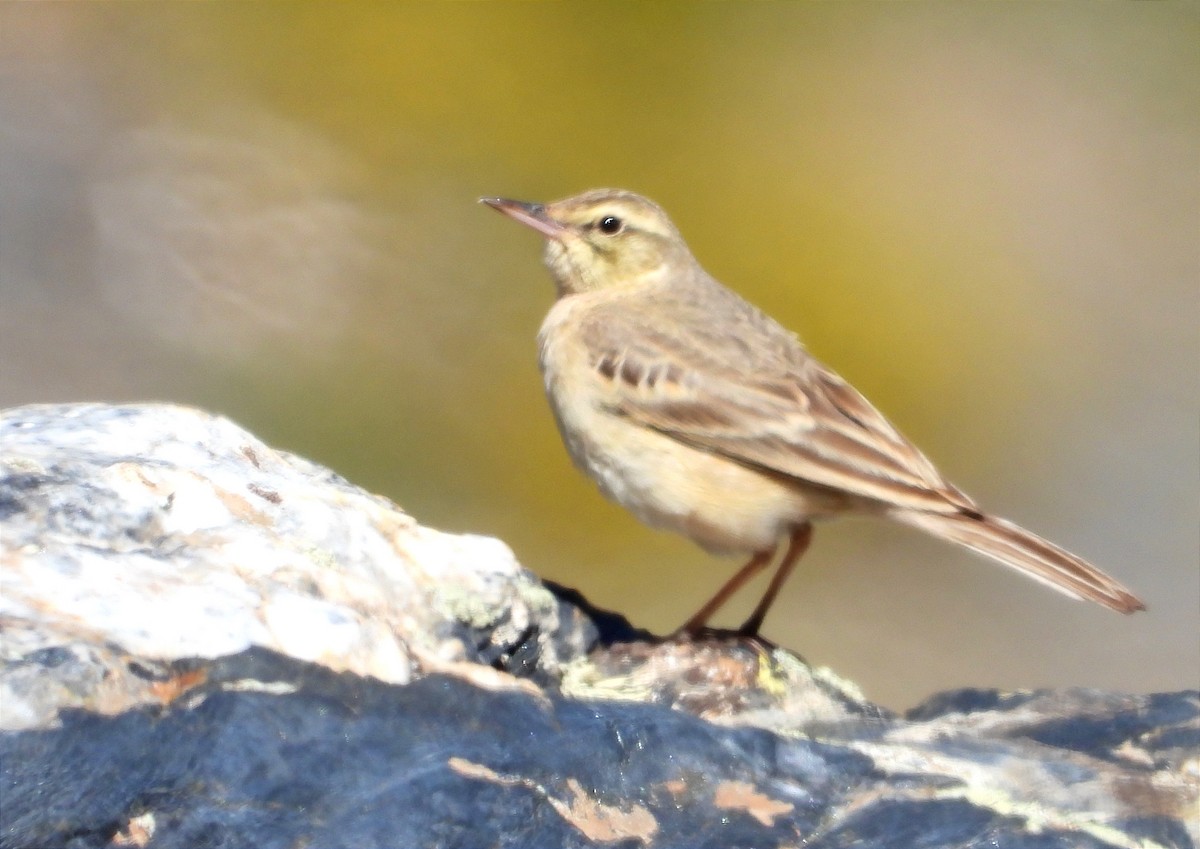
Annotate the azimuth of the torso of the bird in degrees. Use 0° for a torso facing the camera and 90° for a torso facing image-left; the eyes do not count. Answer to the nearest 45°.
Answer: approximately 90°
